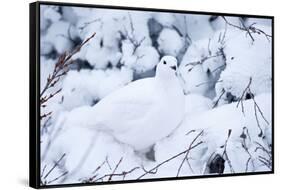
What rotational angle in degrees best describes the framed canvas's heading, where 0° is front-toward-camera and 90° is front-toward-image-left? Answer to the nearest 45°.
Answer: approximately 315°
